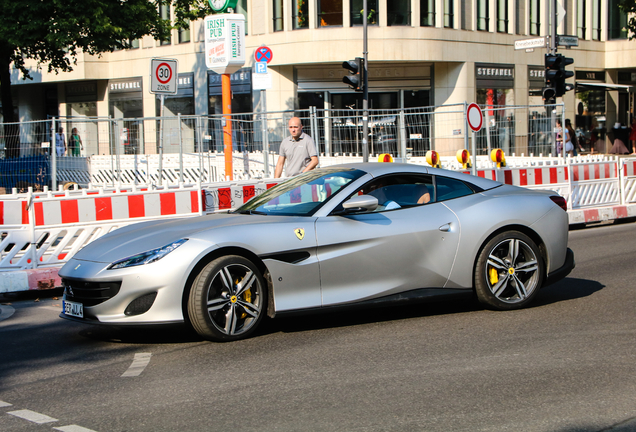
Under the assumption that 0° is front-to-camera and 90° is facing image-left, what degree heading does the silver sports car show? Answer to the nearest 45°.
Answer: approximately 45°

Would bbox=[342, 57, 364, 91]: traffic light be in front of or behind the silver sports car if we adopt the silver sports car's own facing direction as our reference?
behind

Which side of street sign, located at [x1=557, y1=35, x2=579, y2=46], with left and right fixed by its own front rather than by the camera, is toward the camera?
front

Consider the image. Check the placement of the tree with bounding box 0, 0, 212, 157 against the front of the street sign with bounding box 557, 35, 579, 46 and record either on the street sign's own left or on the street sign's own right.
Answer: on the street sign's own right

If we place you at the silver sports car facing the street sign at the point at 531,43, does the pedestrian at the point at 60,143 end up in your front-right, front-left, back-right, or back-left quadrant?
front-left

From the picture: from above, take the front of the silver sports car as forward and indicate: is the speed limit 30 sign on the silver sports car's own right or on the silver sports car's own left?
on the silver sports car's own right

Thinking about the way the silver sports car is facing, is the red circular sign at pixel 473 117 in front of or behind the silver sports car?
behind

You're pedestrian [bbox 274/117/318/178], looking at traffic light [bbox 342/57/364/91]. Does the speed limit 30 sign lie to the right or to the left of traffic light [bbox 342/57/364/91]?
left

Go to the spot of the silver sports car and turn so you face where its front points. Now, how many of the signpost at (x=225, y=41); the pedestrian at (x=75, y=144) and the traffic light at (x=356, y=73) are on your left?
0

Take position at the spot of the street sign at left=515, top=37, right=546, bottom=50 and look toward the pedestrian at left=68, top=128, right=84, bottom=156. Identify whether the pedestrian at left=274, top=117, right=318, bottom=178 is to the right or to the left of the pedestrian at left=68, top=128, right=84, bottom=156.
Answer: left

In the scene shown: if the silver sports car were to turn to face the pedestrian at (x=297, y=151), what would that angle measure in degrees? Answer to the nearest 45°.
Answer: approximately 135° to its right
